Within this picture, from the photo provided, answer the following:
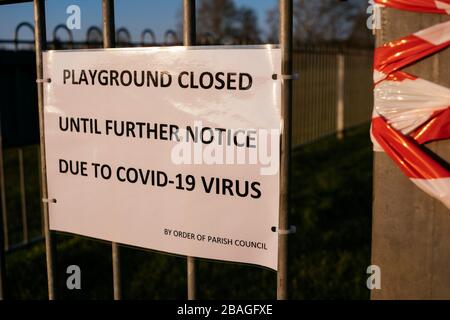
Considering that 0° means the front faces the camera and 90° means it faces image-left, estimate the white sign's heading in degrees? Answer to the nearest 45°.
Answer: approximately 45°

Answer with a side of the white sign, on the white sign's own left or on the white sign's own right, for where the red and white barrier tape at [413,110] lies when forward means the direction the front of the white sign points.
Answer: on the white sign's own left

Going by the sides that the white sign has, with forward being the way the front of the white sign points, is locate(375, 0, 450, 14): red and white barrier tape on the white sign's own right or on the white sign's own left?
on the white sign's own left
